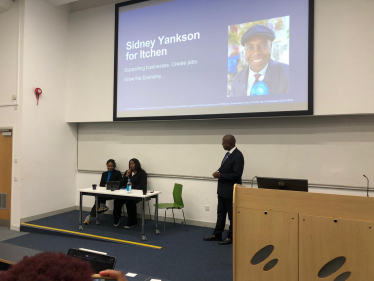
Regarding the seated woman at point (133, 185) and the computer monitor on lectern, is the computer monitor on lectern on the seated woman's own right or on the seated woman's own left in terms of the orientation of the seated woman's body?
on the seated woman's own left

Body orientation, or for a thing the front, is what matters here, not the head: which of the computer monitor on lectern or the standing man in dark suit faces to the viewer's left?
the standing man in dark suit

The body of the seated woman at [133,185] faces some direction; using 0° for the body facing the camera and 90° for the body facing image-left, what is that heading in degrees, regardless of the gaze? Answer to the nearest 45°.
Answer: approximately 45°

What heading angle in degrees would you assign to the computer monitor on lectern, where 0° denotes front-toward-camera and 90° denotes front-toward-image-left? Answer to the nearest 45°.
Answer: approximately 180°

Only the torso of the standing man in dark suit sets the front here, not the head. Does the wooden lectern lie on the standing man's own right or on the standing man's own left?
on the standing man's own left

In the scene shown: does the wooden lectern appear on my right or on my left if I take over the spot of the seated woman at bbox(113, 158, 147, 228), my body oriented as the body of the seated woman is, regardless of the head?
on my left

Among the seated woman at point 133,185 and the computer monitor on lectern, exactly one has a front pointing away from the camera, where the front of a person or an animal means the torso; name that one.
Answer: the computer monitor on lectern

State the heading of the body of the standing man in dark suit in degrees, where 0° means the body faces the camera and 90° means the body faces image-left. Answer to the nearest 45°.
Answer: approximately 90°
